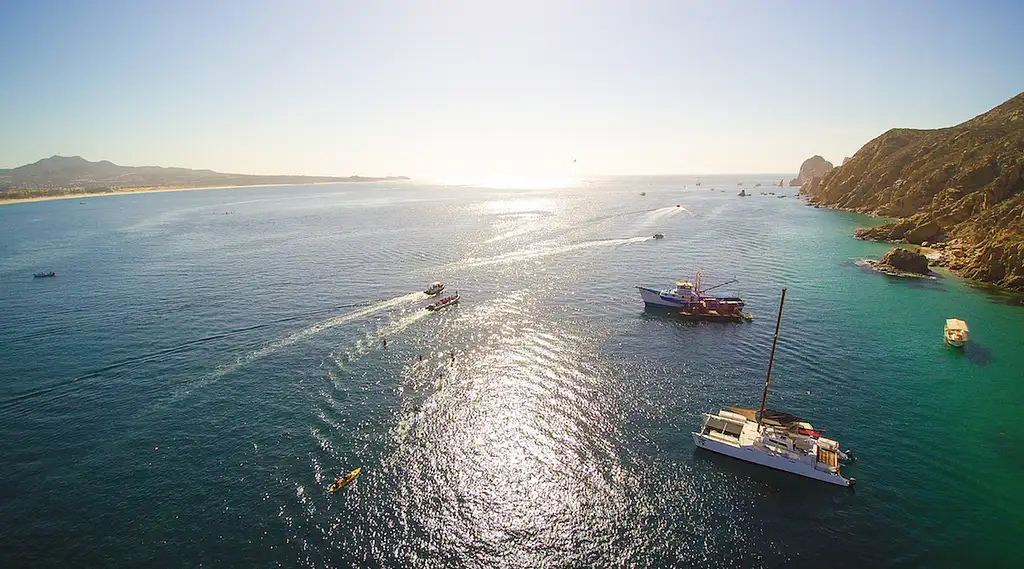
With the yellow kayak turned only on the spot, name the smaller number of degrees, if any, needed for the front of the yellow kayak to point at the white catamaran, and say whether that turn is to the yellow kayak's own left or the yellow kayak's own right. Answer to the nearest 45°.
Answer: approximately 45° to the yellow kayak's own right

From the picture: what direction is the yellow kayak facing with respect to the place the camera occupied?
facing away from the viewer and to the right of the viewer
